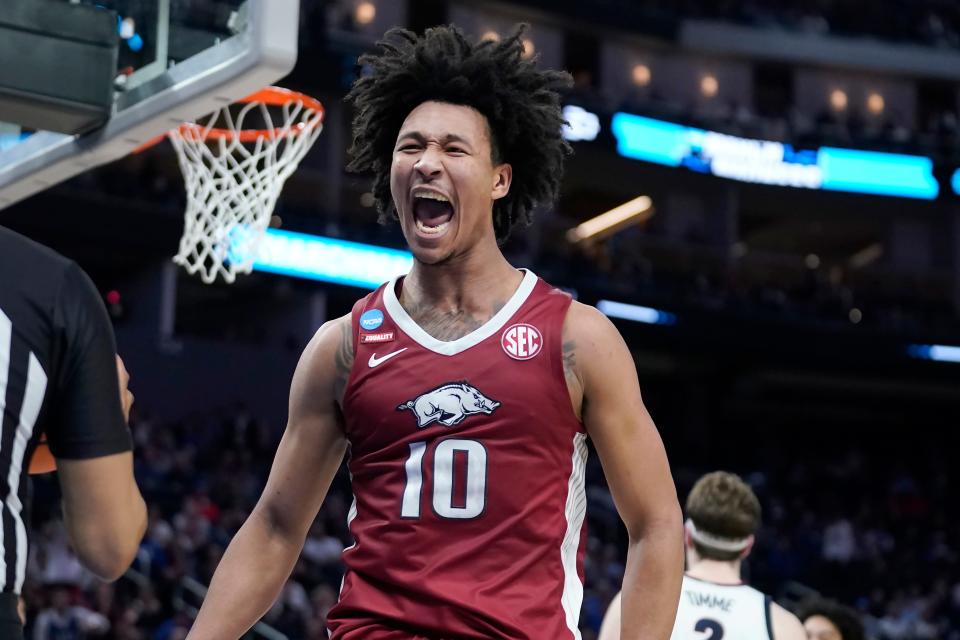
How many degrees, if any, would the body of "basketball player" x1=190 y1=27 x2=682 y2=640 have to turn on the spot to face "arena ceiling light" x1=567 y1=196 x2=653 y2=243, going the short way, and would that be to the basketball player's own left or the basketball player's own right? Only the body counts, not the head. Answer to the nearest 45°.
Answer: approximately 180°

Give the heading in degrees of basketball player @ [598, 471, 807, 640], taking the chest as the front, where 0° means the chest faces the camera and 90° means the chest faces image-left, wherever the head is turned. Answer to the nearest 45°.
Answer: approximately 180°

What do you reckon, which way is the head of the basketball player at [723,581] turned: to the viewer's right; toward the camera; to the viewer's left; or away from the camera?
away from the camera

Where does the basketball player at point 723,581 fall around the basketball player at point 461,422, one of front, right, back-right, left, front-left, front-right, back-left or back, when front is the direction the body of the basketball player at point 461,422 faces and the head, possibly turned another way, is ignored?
back-left

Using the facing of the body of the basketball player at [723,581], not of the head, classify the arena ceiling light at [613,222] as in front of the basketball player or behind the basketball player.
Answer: in front

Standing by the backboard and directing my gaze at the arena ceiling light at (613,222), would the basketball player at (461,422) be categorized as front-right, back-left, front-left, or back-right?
back-right

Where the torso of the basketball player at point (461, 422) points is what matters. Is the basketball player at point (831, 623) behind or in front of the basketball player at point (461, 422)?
behind

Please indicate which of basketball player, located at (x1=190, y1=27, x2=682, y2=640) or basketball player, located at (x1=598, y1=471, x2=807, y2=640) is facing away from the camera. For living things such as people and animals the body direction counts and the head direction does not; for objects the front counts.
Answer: basketball player, located at (x1=598, y1=471, x2=807, y2=640)

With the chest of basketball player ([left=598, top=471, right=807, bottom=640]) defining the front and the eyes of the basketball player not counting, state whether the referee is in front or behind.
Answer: behind

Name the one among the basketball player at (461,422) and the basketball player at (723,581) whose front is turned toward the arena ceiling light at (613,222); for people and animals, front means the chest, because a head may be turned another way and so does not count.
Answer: the basketball player at (723,581)

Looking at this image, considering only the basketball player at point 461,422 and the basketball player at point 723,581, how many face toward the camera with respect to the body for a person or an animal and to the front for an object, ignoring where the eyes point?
1

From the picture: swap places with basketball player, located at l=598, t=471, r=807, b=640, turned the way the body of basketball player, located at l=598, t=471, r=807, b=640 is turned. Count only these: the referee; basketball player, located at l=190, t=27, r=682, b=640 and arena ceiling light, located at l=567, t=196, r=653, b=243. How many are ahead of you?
1

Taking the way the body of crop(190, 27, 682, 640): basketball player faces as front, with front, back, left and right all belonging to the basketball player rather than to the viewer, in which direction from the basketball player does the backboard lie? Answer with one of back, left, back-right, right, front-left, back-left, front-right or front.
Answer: back-right

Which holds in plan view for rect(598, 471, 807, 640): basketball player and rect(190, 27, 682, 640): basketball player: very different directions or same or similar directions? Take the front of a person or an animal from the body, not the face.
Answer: very different directions
